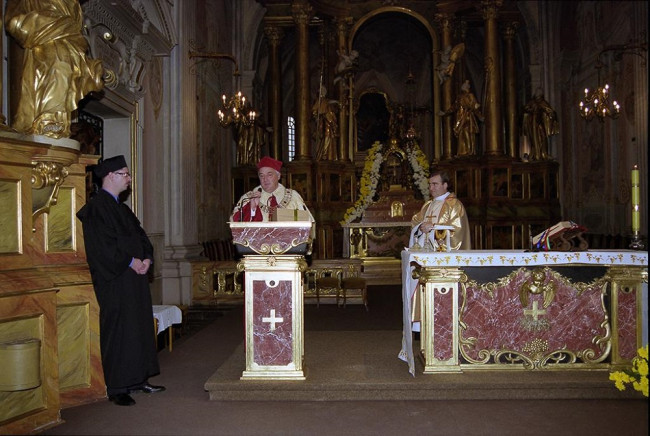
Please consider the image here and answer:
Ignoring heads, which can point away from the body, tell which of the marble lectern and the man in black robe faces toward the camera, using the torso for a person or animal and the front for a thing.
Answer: the marble lectern

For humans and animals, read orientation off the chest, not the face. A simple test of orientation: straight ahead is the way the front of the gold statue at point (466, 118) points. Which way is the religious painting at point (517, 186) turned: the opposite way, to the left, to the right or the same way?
the same way

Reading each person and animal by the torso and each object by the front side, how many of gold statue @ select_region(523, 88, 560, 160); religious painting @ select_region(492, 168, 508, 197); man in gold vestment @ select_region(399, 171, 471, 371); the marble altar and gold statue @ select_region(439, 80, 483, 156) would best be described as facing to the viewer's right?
0

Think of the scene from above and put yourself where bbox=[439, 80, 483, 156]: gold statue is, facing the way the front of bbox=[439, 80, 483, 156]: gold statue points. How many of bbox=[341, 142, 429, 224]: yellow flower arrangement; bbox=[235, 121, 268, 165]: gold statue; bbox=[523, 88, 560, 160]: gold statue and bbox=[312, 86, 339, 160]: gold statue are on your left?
1

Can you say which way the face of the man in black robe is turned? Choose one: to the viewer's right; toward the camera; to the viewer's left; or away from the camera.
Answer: to the viewer's right

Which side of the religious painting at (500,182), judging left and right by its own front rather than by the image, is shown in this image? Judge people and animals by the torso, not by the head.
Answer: front

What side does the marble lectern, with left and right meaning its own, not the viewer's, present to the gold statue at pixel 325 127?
back

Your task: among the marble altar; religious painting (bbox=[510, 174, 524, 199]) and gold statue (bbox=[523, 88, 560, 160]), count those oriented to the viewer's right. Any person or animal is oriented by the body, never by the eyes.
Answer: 0

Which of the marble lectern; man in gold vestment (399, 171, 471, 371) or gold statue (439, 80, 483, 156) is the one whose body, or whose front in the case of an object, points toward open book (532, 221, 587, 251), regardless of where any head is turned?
the gold statue

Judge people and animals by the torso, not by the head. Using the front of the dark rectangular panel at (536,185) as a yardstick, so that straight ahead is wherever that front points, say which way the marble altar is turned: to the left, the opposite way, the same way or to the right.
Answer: the same way

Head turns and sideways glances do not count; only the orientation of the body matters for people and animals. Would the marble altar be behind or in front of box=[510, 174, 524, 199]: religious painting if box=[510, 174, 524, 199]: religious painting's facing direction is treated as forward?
in front

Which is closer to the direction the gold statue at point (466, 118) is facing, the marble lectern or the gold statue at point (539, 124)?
the marble lectern

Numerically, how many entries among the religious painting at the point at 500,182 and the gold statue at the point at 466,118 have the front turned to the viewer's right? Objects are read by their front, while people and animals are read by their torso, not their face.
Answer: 0

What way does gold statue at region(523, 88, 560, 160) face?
toward the camera

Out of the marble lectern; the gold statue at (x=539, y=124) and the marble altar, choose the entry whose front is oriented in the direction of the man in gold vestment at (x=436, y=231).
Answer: the gold statue

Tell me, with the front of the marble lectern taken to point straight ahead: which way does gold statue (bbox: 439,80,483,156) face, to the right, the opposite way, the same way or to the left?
the same way

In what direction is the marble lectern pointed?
toward the camera
